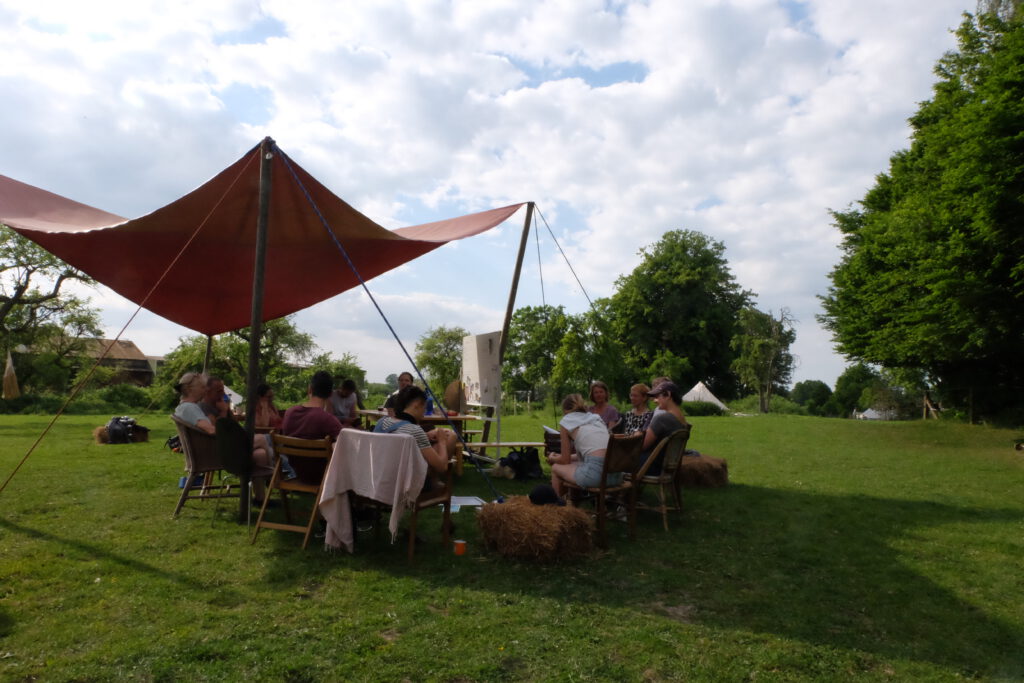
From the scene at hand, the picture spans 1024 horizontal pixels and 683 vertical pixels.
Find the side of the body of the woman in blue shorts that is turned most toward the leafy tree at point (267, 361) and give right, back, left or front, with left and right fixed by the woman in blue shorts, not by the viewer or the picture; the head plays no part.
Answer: front

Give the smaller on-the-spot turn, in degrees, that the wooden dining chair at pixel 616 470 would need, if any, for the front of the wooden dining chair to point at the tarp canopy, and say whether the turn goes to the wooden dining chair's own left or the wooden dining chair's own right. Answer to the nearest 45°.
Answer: approximately 45° to the wooden dining chair's own left

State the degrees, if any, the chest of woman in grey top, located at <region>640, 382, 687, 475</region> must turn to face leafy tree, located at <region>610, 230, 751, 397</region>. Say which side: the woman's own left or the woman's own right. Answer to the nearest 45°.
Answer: approximately 90° to the woman's own right

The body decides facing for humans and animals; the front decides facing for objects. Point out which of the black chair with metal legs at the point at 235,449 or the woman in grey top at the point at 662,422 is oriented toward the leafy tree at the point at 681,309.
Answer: the black chair with metal legs

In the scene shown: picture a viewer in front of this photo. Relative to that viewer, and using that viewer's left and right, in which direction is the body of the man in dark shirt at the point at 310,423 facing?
facing away from the viewer

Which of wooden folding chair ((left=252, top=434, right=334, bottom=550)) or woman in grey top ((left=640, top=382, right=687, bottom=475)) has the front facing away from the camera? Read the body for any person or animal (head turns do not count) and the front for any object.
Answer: the wooden folding chair

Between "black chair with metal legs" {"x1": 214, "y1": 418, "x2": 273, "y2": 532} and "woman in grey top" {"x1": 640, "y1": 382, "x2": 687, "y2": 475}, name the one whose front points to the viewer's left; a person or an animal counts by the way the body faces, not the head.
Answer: the woman in grey top

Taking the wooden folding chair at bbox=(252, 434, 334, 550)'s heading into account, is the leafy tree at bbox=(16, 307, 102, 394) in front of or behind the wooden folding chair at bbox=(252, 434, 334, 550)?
in front

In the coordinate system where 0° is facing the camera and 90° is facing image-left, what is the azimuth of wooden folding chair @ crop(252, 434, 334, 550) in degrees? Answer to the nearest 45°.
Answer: approximately 180°

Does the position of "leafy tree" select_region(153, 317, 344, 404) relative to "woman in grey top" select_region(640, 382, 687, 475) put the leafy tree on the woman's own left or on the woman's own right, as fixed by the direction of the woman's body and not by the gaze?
on the woman's own right

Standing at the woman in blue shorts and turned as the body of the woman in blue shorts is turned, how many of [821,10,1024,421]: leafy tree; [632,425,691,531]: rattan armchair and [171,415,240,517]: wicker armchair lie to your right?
2

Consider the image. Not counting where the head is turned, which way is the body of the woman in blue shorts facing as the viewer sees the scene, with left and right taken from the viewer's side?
facing away from the viewer and to the left of the viewer

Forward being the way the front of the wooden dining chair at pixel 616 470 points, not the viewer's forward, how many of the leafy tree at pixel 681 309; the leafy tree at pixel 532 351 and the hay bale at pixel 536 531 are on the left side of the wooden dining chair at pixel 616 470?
1

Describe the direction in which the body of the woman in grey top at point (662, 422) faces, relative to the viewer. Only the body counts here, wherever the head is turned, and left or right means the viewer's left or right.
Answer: facing to the left of the viewer

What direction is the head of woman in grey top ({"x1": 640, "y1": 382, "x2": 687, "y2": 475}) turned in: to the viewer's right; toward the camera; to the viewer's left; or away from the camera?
to the viewer's left

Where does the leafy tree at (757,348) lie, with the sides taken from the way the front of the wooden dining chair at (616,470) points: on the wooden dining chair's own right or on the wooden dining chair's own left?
on the wooden dining chair's own right

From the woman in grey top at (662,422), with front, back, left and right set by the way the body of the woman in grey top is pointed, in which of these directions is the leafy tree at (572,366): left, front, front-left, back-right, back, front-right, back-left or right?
right

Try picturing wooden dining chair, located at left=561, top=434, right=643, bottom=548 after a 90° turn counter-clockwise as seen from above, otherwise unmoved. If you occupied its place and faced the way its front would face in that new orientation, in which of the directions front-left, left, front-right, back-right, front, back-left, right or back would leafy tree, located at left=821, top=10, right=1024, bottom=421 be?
back

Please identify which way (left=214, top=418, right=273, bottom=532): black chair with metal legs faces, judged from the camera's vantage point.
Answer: facing away from the viewer and to the right of the viewer

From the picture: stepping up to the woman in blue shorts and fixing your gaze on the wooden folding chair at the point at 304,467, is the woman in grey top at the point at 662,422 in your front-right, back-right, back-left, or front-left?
back-right
